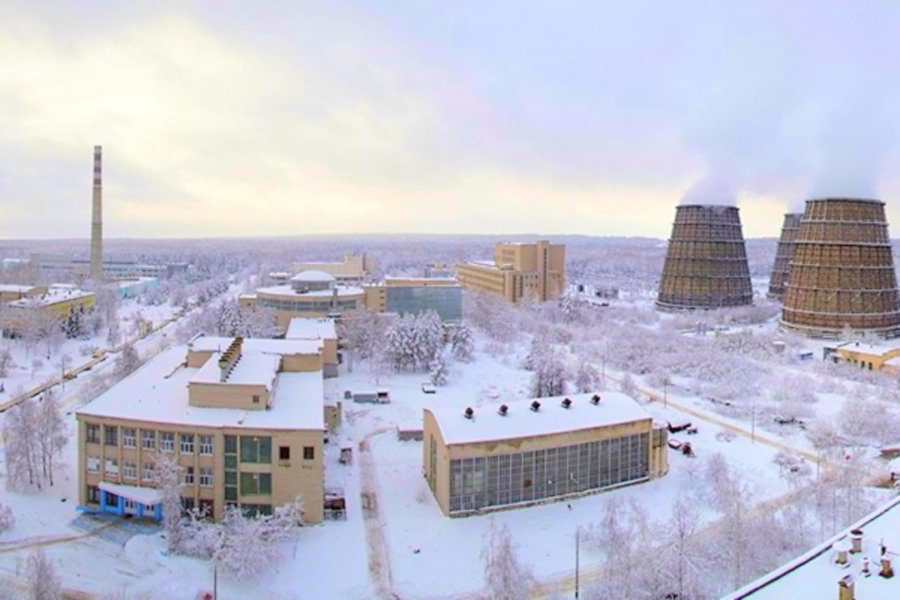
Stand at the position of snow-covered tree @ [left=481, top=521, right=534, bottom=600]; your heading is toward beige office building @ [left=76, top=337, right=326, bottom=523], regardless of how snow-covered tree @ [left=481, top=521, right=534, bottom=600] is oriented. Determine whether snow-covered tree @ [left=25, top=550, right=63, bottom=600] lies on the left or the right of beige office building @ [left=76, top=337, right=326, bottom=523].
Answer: left

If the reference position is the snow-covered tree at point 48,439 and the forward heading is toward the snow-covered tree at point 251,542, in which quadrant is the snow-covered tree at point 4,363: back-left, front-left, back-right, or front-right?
back-left

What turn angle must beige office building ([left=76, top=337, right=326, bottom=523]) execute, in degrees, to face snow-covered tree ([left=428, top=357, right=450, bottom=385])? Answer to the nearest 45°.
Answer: approximately 135° to its left

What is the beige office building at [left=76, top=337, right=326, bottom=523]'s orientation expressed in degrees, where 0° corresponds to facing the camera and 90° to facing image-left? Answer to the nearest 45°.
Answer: approximately 0°

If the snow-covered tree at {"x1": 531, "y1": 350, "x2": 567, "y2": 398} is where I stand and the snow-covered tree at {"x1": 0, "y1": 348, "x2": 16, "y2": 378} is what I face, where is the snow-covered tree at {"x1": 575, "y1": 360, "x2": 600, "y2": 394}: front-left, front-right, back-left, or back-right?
back-right

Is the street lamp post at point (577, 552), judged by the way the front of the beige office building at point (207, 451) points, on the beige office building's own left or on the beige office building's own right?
on the beige office building's own left

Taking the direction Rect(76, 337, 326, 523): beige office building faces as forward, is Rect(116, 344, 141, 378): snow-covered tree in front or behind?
behind
